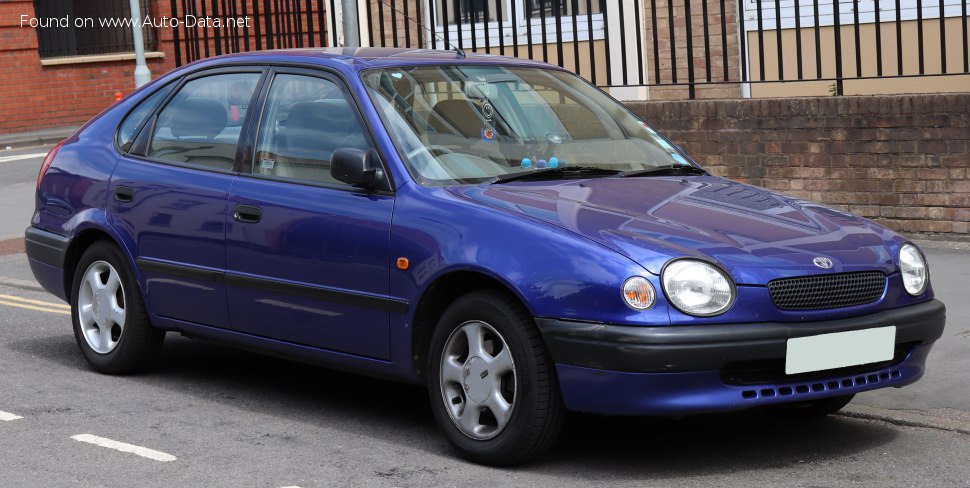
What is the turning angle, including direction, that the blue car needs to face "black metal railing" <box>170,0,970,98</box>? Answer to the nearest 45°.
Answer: approximately 135° to its left

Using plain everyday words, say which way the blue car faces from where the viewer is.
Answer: facing the viewer and to the right of the viewer

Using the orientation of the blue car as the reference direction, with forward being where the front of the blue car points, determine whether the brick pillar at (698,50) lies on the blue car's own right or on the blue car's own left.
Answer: on the blue car's own left
